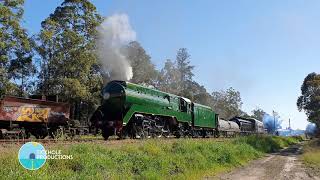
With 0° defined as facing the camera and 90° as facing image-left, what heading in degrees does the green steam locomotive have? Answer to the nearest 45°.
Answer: approximately 45°

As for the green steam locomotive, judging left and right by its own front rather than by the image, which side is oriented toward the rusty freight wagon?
front
